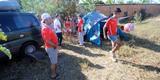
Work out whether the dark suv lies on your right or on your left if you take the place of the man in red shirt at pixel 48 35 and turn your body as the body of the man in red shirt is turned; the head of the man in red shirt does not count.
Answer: on your left

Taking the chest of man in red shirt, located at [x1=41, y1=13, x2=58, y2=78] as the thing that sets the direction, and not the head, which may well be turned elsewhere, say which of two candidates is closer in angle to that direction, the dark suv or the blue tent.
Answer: the blue tent
